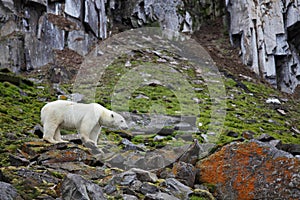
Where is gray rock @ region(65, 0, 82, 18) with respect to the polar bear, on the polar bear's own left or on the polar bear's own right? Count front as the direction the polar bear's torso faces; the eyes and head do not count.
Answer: on the polar bear's own left

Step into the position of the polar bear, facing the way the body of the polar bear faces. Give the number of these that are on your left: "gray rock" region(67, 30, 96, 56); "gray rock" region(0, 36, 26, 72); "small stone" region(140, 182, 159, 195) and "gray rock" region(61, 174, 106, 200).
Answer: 2

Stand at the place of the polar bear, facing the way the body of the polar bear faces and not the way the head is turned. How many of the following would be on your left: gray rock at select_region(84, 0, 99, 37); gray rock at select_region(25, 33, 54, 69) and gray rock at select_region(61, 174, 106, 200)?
2

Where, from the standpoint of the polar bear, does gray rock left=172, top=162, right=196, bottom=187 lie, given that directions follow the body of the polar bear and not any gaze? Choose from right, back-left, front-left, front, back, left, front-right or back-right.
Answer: front-right

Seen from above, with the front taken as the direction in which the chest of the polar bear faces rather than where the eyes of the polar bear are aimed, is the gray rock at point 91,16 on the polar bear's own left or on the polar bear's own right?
on the polar bear's own left

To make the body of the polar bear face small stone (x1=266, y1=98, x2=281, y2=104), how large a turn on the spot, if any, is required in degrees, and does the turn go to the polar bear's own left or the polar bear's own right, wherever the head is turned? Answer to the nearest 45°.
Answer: approximately 45° to the polar bear's own left

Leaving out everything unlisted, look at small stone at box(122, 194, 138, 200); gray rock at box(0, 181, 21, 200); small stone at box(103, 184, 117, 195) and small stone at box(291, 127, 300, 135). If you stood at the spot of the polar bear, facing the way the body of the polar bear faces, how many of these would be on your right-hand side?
3

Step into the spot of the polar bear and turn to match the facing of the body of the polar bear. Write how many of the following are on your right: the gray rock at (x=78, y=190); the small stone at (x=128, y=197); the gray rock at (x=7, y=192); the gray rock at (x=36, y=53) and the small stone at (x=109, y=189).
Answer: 4

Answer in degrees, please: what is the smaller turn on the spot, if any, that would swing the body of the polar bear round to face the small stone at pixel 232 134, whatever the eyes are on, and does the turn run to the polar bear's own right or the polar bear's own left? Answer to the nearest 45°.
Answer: approximately 45° to the polar bear's own left

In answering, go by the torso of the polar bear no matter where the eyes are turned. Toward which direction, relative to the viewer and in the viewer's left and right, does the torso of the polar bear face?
facing to the right of the viewer

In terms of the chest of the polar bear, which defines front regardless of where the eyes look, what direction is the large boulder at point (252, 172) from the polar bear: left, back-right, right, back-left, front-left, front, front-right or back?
front-right

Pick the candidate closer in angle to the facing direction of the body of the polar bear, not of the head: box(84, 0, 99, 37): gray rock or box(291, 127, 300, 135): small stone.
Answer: the small stone

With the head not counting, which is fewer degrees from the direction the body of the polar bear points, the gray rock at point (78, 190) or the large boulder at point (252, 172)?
the large boulder

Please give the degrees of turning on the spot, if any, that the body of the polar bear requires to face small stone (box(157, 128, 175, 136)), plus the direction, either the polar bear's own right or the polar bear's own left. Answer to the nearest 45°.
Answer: approximately 45° to the polar bear's own left
